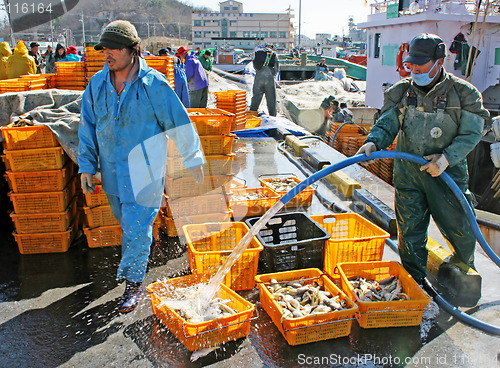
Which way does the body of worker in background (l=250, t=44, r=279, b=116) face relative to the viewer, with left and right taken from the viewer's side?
facing away from the viewer

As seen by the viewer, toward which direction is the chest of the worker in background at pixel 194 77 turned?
to the viewer's left

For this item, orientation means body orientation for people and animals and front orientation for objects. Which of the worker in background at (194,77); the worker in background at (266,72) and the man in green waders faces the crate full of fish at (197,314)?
the man in green waders

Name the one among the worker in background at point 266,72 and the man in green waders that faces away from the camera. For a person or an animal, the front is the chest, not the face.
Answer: the worker in background

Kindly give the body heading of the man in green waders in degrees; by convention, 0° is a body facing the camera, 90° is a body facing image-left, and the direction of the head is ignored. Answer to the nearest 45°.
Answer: approximately 45°
